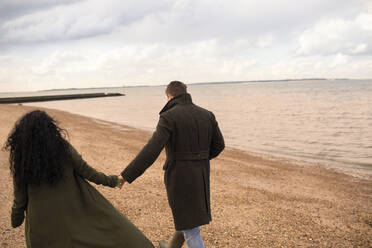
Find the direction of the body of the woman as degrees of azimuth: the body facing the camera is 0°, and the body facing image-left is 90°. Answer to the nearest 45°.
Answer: approximately 180°

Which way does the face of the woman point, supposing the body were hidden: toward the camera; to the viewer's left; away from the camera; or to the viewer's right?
away from the camera

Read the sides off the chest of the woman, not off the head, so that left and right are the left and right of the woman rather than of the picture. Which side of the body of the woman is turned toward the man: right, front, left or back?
right
